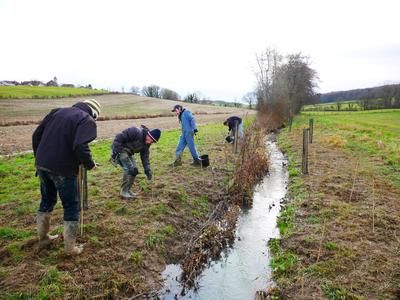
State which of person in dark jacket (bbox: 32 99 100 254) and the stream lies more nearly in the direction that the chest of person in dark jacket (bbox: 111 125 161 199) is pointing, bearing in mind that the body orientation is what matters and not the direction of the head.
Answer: the stream

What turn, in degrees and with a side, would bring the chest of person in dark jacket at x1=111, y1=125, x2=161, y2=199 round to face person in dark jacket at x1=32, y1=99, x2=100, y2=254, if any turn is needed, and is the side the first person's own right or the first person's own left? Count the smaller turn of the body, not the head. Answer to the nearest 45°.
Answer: approximately 90° to the first person's own right

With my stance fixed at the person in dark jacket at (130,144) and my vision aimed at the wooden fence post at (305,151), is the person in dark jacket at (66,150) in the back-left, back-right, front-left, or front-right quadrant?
back-right

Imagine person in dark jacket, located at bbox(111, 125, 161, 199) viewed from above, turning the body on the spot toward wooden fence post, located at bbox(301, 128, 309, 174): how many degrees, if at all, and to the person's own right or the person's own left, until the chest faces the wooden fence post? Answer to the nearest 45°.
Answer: approximately 45° to the person's own left

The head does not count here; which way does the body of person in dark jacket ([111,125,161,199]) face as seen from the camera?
to the viewer's right

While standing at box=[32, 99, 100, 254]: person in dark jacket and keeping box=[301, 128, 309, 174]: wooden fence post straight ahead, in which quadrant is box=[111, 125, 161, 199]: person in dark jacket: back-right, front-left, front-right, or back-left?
front-left

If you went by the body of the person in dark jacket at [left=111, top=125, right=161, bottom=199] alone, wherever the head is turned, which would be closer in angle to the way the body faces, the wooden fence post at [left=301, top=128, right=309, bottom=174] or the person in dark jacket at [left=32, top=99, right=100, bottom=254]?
the wooden fence post
